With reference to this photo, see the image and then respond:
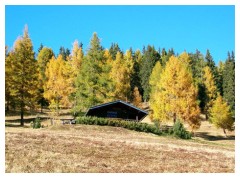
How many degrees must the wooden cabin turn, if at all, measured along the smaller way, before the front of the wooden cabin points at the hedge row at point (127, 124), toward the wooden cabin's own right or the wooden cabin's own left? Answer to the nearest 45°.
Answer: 0° — it already faces it

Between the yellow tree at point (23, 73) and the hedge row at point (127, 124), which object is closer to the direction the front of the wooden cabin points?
the hedge row

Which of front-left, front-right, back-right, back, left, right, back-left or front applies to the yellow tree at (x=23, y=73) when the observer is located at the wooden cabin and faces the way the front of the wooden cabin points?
right

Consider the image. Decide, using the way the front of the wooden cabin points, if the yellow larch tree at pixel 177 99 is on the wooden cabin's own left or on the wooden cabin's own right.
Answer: on the wooden cabin's own left

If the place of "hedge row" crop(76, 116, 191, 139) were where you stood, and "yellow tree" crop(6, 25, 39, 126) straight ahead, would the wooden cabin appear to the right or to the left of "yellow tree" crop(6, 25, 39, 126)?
right

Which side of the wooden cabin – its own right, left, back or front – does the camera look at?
front

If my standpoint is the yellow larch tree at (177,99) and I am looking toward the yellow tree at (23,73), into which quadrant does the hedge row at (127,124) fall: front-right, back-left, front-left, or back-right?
front-left
